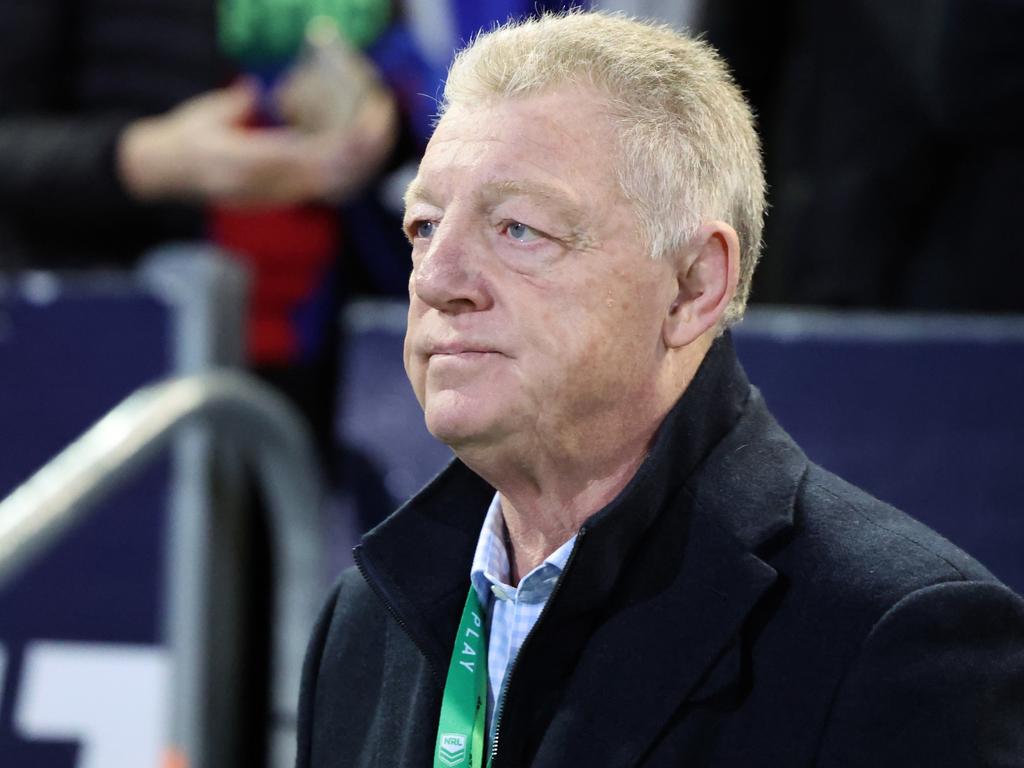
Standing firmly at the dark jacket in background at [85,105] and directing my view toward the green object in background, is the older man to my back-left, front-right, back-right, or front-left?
front-right

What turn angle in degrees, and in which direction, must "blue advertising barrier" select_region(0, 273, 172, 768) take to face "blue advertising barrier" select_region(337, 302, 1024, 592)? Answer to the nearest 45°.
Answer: approximately 45° to its left

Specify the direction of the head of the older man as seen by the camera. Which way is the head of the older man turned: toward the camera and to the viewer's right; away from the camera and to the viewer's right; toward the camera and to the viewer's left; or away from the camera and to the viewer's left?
toward the camera and to the viewer's left

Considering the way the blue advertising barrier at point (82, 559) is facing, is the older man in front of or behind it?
in front

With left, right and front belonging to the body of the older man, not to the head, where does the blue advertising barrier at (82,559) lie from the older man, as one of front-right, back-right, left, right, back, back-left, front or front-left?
right

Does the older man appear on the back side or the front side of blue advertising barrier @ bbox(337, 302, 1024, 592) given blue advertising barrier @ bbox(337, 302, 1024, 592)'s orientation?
on the front side

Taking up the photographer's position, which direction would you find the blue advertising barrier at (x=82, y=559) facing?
facing the viewer

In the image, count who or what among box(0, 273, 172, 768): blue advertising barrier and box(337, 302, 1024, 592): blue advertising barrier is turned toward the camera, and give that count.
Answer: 2

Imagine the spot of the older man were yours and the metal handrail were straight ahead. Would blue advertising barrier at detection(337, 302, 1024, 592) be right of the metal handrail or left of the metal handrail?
right

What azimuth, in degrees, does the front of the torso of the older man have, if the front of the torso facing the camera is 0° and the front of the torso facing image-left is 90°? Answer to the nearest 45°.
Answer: approximately 45°

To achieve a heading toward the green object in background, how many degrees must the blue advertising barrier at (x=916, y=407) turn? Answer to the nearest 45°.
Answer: approximately 90° to its right

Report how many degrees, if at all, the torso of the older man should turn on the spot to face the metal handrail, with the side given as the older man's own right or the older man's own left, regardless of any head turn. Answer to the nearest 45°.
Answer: approximately 90° to the older man's own right

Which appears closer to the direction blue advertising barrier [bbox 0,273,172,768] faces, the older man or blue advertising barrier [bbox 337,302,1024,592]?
the older man
